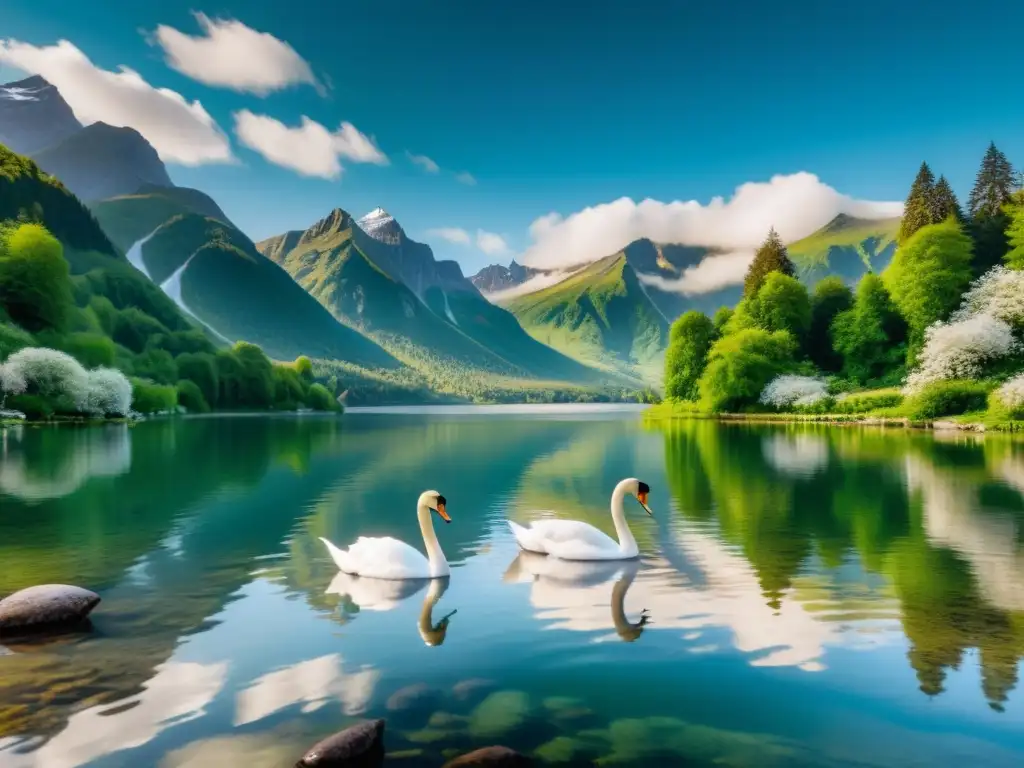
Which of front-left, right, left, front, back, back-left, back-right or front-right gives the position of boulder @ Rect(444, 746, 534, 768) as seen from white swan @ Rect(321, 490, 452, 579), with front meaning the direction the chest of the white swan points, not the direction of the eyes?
right

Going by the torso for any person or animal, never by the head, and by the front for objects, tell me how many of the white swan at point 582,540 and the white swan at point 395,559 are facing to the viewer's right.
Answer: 2

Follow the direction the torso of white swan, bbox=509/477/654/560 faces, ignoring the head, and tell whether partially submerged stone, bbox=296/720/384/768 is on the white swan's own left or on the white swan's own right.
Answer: on the white swan's own right

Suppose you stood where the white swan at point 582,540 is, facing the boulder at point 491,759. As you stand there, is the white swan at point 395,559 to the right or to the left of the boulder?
right

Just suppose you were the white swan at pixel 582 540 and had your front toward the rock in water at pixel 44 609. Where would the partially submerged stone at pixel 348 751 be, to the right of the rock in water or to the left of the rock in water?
left

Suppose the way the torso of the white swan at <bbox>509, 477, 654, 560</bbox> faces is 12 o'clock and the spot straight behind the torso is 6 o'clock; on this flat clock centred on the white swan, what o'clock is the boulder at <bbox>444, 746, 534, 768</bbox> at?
The boulder is roughly at 3 o'clock from the white swan.

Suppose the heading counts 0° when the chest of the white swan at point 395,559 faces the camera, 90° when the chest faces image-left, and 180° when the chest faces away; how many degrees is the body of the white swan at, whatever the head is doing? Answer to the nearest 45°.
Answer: approximately 270°

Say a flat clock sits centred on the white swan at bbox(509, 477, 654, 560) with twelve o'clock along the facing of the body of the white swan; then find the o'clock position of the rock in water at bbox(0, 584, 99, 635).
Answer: The rock in water is roughly at 5 o'clock from the white swan.

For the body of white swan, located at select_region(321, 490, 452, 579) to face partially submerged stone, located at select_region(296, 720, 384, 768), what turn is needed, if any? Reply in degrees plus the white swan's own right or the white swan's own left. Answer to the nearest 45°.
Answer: approximately 90° to the white swan's own right

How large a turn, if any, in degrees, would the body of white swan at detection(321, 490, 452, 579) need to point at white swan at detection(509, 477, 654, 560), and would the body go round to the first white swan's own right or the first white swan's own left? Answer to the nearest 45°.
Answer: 0° — it already faces it

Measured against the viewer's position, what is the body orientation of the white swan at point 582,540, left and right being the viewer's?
facing to the right of the viewer
